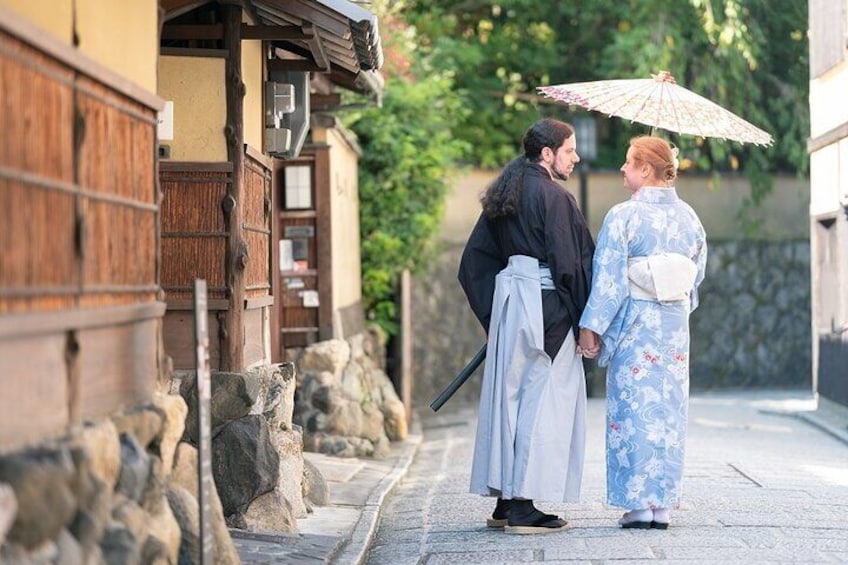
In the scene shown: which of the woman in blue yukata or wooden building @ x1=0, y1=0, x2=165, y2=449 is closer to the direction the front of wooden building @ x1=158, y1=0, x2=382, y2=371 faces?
the woman in blue yukata

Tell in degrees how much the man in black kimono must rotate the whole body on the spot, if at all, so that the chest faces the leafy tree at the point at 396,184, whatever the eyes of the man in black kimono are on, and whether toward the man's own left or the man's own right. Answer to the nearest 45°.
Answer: approximately 45° to the man's own left

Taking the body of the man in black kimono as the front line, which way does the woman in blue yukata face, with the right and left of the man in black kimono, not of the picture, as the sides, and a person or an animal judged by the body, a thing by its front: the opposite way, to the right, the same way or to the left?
to the left

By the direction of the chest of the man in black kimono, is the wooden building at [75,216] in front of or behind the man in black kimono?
behind

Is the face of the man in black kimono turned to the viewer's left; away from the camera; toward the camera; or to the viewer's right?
to the viewer's right

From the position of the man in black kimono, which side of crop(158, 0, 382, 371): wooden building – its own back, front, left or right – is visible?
front

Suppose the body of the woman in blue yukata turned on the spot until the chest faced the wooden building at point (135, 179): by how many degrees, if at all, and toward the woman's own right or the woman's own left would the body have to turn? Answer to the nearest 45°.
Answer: approximately 90° to the woman's own left
